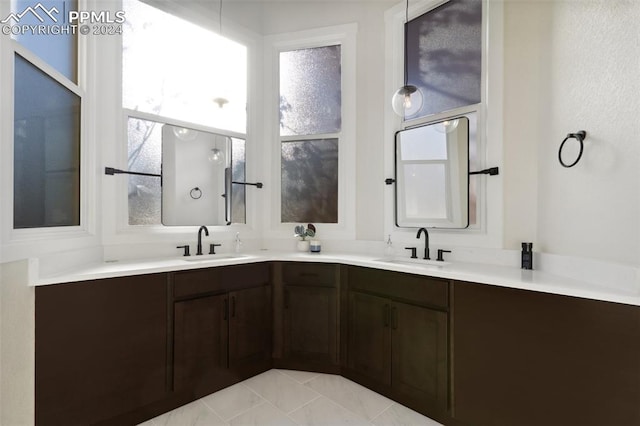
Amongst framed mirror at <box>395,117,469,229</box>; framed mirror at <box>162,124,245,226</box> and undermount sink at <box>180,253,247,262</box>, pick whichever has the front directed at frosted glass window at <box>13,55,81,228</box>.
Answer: framed mirror at <box>395,117,469,229</box>

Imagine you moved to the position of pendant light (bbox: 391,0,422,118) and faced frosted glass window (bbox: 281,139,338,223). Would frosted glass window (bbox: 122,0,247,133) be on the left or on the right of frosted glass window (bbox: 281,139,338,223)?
left

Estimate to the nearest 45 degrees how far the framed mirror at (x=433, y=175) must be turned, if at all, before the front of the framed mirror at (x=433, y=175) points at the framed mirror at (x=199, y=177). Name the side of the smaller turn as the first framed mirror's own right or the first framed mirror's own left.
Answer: approximately 45° to the first framed mirror's own right

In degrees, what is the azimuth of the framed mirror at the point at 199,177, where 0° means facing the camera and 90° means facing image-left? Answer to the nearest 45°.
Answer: approximately 315°

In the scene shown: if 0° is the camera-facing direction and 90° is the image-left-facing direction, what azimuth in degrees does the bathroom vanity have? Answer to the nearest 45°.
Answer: approximately 0°
